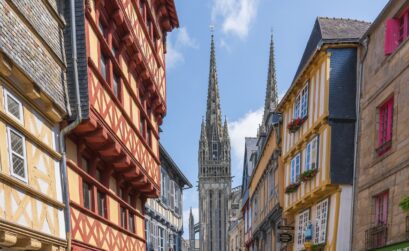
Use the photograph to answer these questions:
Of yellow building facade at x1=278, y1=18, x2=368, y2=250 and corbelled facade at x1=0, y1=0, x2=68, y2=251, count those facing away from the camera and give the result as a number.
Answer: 0

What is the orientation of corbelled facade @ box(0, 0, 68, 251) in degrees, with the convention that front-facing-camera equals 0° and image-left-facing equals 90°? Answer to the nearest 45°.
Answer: approximately 315°

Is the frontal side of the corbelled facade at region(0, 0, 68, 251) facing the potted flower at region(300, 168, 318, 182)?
no

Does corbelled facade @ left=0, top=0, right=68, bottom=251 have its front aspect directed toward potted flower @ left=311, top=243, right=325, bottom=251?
no

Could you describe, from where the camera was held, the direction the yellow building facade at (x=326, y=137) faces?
facing the viewer and to the left of the viewer

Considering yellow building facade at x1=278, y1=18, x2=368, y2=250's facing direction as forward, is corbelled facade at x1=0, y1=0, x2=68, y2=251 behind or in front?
in front

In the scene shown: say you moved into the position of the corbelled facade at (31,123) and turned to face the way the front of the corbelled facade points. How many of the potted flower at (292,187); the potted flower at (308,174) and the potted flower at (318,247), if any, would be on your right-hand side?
0

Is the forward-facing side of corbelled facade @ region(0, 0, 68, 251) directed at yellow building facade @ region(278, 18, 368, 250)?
no
